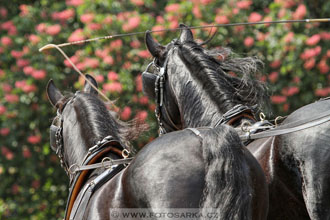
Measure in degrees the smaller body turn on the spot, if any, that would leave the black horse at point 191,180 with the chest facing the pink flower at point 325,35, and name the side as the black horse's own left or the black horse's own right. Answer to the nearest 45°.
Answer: approximately 90° to the black horse's own right

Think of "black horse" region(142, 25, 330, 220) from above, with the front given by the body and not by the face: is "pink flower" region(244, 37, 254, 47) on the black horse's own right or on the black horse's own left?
on the black horse's own right

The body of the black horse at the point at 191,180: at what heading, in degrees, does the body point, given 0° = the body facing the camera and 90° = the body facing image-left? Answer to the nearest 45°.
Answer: approximately 135°

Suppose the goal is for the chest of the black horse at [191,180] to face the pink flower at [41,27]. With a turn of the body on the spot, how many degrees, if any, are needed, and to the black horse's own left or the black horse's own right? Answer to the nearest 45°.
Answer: approximately 45° to the black horse's own right

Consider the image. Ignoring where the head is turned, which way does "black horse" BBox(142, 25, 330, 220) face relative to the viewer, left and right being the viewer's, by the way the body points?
facing away from the viewer and to the left of the viewer

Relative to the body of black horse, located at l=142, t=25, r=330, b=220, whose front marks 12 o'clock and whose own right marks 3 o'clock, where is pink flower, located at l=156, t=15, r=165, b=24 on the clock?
The pink flower is roughly at 1 o'clock from the black horse.

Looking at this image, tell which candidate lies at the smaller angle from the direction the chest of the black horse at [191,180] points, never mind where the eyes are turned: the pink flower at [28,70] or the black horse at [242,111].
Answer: the pink flower
